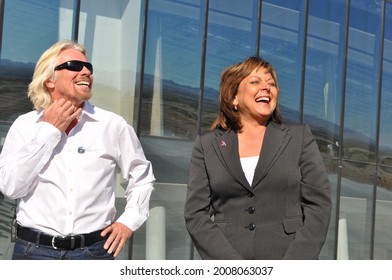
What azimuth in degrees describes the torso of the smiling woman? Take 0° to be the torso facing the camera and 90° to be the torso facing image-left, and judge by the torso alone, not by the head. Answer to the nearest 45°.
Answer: approximately 0°

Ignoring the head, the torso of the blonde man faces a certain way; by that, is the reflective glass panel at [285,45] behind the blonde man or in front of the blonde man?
behind

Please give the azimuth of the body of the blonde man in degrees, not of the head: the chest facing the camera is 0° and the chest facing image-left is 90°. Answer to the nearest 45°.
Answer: approximately 0°

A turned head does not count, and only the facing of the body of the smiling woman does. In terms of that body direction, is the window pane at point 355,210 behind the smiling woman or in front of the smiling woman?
behind

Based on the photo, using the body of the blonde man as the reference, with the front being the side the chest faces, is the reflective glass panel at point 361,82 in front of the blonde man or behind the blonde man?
behind

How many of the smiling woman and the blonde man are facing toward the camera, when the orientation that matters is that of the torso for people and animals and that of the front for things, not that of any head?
2

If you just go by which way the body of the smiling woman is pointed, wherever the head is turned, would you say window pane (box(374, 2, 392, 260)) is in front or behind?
behind

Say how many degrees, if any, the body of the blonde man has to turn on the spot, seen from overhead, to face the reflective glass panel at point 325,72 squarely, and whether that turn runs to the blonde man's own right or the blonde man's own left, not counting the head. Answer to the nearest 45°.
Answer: approximately 135° to the blonde man's own left
